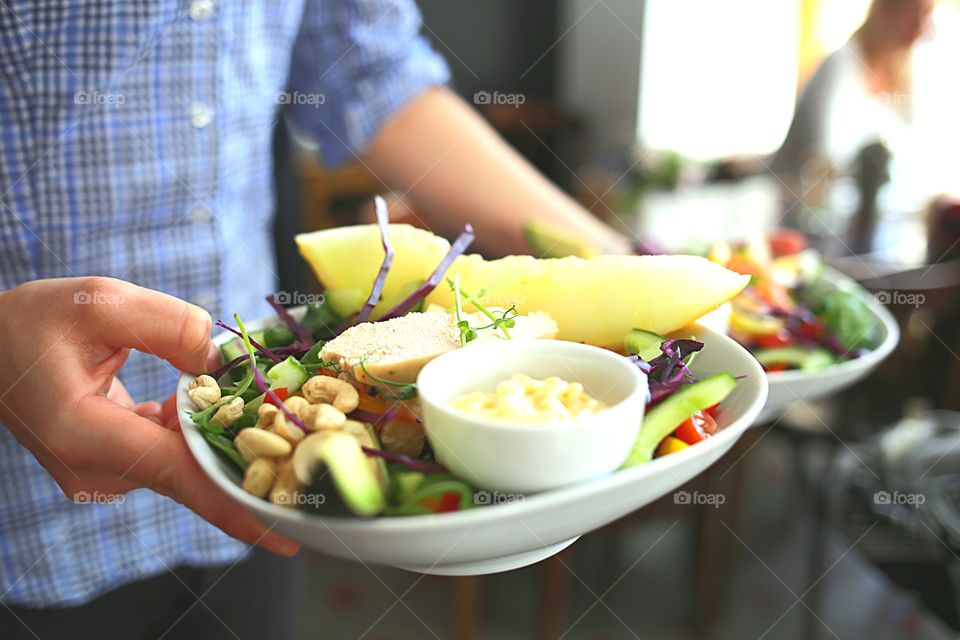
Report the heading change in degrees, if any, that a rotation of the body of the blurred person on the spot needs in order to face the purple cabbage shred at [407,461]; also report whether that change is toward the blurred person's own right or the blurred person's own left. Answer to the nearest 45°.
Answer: approximately 45° to the blurred person's own right

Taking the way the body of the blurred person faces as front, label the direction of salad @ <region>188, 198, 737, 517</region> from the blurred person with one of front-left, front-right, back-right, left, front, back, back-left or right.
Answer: front-right

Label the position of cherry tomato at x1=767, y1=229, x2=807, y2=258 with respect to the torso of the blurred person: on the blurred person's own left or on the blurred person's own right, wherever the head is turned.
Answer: on the blurred person's own right

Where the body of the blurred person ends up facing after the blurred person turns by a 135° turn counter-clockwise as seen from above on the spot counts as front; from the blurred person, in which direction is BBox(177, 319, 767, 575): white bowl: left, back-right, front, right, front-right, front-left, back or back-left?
back

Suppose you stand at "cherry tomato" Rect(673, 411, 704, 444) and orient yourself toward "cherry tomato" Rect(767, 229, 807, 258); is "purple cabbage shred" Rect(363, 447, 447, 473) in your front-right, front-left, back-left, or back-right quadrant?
back-left

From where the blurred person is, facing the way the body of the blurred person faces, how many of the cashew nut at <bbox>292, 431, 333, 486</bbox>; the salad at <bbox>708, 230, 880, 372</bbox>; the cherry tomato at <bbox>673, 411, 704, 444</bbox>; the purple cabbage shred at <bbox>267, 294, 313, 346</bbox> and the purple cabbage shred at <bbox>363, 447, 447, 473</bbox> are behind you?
0

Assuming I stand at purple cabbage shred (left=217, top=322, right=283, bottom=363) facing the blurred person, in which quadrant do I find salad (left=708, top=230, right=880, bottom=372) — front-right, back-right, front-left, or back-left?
front-right

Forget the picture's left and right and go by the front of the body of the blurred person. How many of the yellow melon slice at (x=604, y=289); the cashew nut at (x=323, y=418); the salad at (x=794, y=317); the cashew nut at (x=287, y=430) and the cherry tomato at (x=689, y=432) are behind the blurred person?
0

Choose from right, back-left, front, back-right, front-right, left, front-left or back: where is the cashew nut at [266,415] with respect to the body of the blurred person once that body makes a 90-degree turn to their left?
back-right
